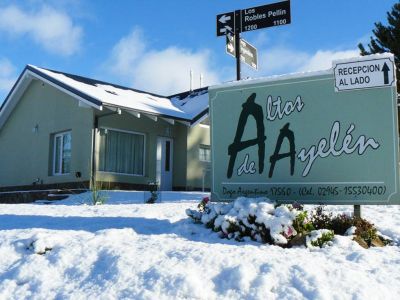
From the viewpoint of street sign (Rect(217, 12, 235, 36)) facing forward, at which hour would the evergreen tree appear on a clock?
The evergreen tree is roughly at 8 o'clock from the street sign.

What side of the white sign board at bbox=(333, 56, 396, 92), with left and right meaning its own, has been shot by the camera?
front

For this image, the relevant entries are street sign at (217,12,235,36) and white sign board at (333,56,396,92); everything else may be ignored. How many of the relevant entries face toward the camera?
2

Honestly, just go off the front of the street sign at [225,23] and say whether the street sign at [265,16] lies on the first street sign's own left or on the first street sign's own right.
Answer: on the first street sign's own left

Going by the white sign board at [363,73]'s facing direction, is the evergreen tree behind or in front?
behind
